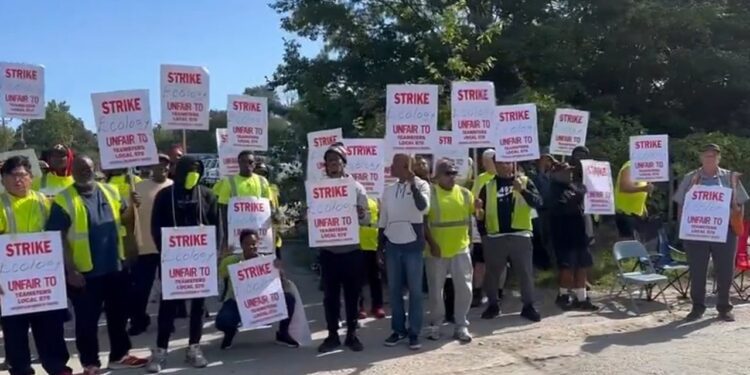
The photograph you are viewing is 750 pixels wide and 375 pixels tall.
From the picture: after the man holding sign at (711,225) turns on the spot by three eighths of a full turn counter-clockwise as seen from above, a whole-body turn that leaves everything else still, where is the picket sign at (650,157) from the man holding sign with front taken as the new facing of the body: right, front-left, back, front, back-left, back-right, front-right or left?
left

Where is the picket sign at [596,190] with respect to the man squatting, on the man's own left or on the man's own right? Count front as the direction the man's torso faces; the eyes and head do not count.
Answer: on the man's own left

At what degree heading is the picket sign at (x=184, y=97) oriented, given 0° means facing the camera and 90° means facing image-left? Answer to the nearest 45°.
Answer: approximately 0°

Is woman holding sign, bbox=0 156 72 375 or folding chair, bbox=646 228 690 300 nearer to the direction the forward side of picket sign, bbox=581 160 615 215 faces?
the woman holding sign

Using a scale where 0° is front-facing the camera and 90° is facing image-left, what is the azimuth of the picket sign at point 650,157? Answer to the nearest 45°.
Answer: approximately 0°

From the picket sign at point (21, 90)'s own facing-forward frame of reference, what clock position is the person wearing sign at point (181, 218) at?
The person wearing sign is roughly at 11 o'clock from the picket sign.

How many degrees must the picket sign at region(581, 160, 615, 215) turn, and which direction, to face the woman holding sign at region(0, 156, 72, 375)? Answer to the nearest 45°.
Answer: approximately 45° to its right

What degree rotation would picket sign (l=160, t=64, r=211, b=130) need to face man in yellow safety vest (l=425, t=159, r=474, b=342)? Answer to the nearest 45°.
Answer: approximately 90° to its left

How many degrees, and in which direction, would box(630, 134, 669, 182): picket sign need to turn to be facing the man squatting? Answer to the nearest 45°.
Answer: approximately 45° to its right
